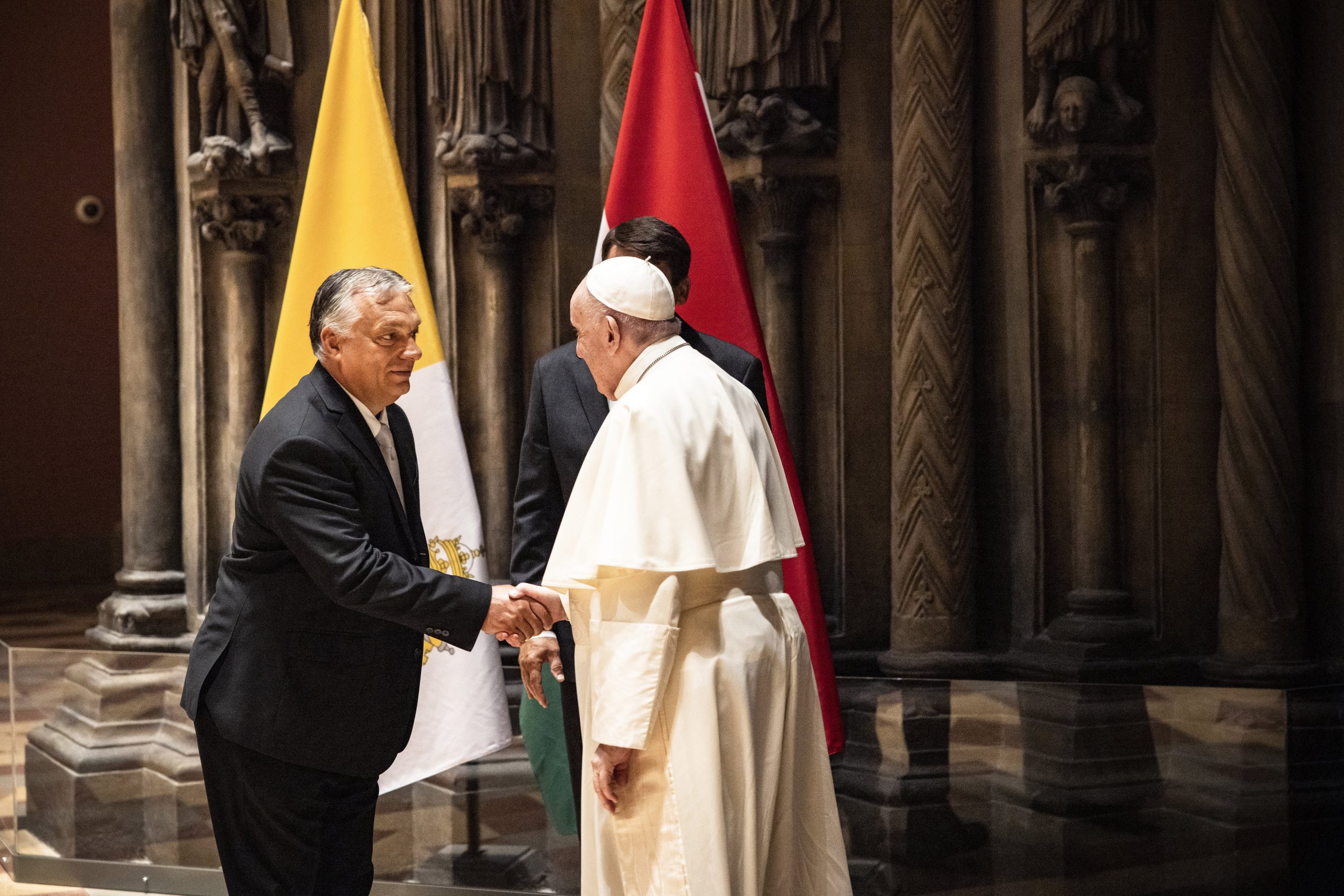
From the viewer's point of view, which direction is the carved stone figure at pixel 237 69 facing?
toward the camera

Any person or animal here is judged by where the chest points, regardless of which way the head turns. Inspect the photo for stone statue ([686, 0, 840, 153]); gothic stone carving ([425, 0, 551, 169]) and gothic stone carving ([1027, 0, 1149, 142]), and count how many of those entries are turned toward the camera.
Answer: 3

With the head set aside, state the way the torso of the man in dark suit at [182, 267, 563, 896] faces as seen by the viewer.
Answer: to the viewer's right

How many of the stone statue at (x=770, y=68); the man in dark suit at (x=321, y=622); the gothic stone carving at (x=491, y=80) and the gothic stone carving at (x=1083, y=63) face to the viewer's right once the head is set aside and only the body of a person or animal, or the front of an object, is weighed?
1

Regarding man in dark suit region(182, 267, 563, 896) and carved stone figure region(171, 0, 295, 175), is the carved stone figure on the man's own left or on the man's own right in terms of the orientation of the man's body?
on the man's own left

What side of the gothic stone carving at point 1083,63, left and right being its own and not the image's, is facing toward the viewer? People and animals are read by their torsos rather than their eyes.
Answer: front

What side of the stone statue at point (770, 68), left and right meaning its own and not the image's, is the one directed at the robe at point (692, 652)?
front

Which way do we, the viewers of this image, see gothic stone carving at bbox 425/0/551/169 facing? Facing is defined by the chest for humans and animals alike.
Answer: facing the viewer

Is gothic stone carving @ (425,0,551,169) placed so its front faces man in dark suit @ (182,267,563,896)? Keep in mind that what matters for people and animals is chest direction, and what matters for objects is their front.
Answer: yes
